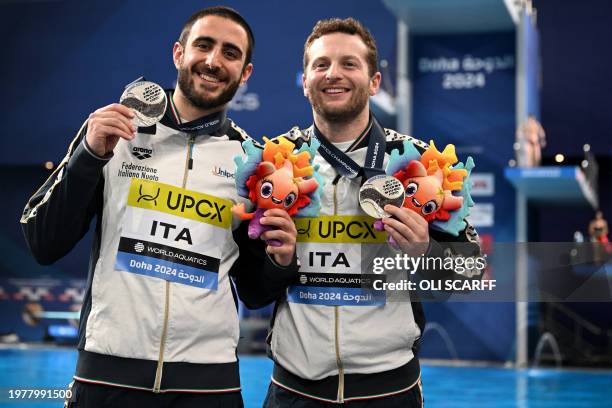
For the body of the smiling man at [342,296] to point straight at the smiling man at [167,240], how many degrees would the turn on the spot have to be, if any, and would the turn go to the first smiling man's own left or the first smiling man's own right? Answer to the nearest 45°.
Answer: approximately 90° to the first smiling man's own right

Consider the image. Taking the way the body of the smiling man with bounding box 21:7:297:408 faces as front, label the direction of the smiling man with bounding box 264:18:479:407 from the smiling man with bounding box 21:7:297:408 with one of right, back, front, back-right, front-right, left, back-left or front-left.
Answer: left

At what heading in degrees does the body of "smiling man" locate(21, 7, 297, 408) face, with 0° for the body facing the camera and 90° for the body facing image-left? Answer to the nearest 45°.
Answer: approximately 0°

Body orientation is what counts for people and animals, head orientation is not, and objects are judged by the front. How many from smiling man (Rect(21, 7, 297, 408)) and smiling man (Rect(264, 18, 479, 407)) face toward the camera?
2
